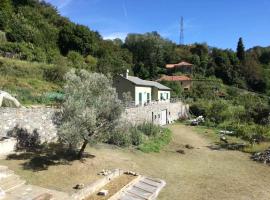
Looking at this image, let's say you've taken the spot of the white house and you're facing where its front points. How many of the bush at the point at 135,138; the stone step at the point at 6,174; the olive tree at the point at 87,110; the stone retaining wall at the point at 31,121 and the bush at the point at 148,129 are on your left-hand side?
0

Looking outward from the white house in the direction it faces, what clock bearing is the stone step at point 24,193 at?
The stone step is roughly at 2 o'clock from the white house.

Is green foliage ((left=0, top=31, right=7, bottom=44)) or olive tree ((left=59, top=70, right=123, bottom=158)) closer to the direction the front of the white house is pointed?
the olive tree

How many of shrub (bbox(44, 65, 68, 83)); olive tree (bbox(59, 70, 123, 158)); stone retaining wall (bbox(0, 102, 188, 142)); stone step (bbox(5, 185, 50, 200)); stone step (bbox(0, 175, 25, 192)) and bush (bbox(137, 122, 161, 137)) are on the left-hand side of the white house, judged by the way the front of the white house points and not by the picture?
0

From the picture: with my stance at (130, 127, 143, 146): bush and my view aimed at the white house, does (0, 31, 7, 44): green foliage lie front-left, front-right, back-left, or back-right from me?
front-left

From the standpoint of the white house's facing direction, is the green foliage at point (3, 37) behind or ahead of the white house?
behind

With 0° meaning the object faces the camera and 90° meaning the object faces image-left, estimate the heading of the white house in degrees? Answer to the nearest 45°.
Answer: approximately 315°

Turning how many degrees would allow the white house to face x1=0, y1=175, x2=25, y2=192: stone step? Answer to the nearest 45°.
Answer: approximately 45° to its right

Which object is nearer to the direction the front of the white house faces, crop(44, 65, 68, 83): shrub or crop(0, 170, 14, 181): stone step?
the stone step

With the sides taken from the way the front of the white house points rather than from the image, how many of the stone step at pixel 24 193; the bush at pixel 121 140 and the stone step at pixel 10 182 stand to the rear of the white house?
0

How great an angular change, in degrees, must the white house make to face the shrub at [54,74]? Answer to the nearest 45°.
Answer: approximately 135° to its right

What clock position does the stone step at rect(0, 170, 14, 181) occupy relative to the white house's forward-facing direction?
The stone step is roughly at 2 o'clock from the white house.

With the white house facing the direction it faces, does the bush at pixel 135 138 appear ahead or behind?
ahead

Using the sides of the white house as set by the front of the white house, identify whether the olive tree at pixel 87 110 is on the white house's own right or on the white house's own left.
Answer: on the white house's own right

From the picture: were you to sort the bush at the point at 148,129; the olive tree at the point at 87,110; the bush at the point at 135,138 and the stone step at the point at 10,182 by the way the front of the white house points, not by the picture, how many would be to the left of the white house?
0

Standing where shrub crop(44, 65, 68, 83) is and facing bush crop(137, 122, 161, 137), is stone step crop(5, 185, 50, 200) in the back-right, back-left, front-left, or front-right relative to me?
front-right

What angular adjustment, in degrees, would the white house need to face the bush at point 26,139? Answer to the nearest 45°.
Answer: approximately 45° to its right

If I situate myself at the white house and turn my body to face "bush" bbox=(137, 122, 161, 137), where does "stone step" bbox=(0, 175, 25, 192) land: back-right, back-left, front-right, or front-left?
front-right

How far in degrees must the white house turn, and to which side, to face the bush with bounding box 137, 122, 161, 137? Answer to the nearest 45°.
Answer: approximately 45° to its right

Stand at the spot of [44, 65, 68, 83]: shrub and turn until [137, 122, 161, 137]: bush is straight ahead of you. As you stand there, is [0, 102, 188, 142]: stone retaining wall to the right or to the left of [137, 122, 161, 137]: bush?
right
